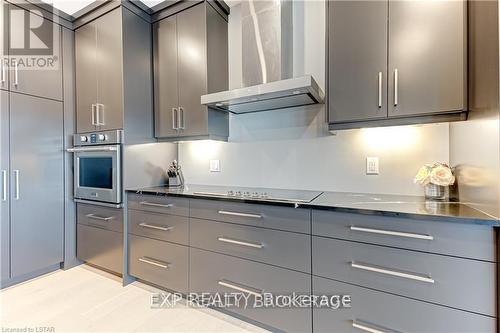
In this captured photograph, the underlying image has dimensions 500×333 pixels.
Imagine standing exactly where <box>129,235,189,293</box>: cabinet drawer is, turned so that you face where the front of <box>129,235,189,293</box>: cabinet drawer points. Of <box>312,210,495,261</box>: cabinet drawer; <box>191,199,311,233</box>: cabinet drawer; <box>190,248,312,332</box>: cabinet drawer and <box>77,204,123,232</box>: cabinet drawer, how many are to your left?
3

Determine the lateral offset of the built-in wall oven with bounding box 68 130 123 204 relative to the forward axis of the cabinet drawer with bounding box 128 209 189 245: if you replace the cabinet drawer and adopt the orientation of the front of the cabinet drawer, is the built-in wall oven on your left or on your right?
on your right

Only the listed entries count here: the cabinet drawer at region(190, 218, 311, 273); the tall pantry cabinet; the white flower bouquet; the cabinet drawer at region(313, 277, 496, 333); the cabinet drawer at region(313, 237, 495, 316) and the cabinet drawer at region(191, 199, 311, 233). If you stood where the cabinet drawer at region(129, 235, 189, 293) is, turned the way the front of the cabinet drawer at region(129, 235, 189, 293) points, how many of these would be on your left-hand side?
5

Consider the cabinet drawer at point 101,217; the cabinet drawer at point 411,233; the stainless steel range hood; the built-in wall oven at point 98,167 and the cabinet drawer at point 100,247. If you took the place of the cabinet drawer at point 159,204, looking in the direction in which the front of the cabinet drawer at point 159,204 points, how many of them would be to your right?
3

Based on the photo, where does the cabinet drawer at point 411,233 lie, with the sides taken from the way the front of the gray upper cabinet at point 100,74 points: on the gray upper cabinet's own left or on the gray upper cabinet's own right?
on the gray upper cabinet's own left

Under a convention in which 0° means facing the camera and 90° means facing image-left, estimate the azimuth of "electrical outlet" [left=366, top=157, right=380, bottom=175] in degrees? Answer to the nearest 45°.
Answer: approximately 0°

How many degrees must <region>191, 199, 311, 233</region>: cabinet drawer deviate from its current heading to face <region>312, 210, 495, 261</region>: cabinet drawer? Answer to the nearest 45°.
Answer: approximately 90° to its left

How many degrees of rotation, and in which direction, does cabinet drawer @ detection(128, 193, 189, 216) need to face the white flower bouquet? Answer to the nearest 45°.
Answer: approximately 90° to its left
